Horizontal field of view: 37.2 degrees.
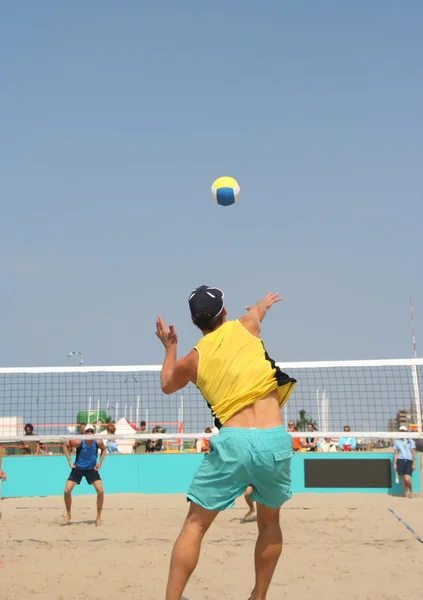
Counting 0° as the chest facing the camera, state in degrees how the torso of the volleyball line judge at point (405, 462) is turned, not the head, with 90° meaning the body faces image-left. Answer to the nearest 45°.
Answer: approximately 0°

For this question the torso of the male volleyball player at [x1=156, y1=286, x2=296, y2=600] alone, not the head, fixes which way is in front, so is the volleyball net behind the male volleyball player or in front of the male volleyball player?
in front

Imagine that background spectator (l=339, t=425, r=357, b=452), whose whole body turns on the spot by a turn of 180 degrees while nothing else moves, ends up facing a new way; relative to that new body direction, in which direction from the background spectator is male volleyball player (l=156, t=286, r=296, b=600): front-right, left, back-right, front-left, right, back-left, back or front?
back

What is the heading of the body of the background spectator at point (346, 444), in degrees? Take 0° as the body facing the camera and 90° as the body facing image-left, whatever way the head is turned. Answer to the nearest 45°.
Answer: approximately 0°

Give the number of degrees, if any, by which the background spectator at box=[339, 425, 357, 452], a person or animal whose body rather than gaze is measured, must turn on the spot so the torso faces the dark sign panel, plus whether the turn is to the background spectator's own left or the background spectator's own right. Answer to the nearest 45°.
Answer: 0° — they already face it

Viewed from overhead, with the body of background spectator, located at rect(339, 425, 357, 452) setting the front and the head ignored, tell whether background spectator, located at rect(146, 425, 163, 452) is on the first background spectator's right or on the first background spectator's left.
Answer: on the first background spectator's right

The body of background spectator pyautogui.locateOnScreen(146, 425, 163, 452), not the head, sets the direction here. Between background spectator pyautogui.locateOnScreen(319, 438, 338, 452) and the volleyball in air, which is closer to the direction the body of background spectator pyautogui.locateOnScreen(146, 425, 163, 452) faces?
the volleyball in air

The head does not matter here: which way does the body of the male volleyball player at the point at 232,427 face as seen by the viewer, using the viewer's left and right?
facing away from the viewer

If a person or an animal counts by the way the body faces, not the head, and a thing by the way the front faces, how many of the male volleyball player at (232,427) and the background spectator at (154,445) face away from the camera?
1

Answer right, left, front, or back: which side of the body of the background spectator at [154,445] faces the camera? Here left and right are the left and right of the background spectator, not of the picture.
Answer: front

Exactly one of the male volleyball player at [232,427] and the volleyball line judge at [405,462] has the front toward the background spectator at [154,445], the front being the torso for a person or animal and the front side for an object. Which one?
the male volleyball player at [232,427]

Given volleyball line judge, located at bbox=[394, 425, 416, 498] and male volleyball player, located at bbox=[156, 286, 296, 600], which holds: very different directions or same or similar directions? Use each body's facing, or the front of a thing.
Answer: very different directions

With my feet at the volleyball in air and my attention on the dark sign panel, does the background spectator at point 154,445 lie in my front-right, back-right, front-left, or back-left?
front-left

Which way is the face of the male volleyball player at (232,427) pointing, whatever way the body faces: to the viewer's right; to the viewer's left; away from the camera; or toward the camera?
away from the camera

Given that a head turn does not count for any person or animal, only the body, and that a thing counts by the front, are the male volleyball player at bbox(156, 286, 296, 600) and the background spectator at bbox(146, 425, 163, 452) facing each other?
yes

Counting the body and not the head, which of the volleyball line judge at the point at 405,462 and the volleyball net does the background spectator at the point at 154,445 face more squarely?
the volleyball net
